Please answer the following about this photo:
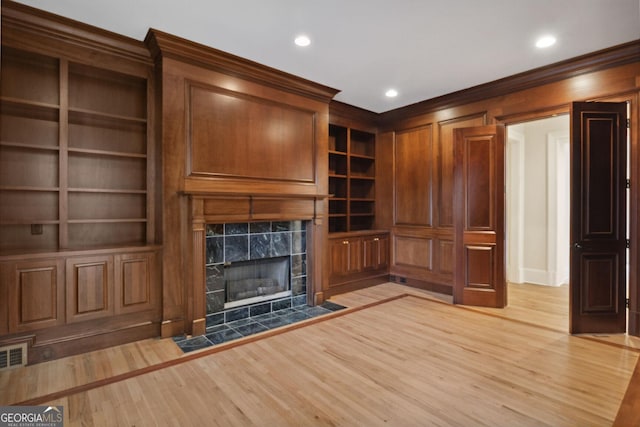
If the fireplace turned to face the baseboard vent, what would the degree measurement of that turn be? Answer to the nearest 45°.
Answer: approximately 90° to its right

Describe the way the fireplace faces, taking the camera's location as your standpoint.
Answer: facing the viewer and to the right of the viewer

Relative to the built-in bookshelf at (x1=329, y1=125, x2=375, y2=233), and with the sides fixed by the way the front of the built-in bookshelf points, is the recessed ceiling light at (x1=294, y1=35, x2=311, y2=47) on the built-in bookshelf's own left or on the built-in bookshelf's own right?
on the built-in bookshelf's own right

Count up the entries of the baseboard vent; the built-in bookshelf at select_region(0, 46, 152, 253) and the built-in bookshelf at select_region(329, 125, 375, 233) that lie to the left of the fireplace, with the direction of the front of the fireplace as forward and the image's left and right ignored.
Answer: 1

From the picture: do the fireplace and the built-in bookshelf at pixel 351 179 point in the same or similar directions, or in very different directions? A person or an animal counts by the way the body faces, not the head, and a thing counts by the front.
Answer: same or similar directions

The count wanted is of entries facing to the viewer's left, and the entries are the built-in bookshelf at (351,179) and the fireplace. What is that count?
0

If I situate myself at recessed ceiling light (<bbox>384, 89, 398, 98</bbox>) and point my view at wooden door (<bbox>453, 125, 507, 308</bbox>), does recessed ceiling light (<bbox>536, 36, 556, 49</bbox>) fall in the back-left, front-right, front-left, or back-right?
front-right

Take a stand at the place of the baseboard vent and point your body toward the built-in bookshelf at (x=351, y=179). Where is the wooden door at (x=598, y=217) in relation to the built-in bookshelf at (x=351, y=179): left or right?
right

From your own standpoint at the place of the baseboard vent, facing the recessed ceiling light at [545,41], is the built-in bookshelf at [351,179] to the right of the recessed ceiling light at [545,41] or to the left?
left

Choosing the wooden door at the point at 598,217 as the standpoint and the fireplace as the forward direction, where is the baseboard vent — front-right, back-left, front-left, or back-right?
front-left

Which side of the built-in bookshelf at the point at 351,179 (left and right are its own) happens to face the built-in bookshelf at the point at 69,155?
right
